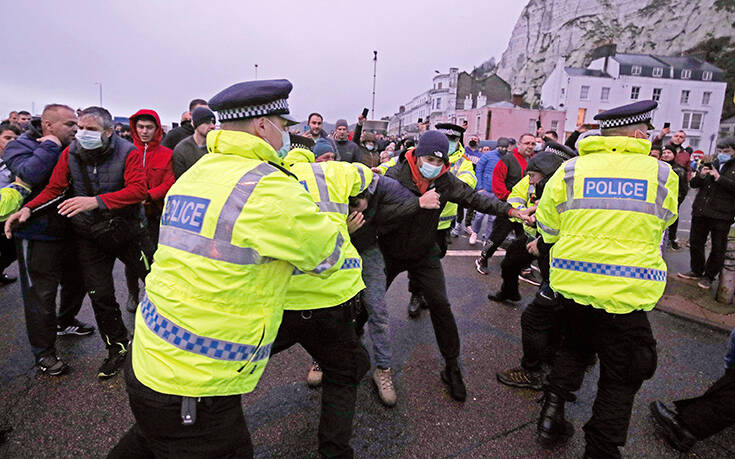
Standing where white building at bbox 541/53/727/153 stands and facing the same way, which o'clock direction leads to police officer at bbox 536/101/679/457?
The police officer is roughly at 12 o'clock from the white building.

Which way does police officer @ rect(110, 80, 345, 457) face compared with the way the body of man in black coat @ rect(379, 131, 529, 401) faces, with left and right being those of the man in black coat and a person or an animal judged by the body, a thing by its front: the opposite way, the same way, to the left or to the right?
the opposite way

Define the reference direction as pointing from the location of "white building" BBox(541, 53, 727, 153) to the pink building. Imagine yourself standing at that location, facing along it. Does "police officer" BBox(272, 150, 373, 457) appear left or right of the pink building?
left

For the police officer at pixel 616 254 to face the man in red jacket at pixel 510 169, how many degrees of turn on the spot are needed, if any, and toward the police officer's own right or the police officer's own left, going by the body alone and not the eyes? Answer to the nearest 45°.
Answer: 0° — they already face them

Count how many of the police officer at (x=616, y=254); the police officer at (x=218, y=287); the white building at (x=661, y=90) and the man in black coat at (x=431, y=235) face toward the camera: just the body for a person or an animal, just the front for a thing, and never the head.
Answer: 2

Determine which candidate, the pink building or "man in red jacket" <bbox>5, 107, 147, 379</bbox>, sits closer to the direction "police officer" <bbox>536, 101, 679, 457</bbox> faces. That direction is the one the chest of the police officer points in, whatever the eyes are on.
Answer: the pink building

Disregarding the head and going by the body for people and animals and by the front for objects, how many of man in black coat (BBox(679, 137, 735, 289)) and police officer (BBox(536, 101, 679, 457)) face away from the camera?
1

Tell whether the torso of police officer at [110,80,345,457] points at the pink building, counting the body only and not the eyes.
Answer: yes

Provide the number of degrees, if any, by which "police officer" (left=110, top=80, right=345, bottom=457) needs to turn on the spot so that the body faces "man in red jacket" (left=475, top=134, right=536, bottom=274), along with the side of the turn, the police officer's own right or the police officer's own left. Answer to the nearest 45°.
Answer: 0° — they already face them

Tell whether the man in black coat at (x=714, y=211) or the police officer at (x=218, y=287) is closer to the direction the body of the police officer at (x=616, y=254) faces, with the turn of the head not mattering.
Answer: the man in black coat

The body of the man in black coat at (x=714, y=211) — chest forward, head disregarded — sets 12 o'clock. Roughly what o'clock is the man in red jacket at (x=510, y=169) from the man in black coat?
The man in red jacket is roughly at 1 o'clock from the man in black coat.

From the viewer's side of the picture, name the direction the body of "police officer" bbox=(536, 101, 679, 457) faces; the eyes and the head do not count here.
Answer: away from the camera

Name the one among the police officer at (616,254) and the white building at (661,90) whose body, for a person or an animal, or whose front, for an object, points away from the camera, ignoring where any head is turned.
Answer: the police officer

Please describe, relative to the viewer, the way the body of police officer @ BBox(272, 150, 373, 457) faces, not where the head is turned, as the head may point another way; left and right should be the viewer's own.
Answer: facing away from the viewer and to the right of the viewer
